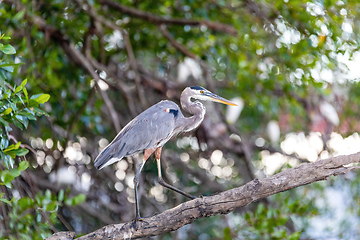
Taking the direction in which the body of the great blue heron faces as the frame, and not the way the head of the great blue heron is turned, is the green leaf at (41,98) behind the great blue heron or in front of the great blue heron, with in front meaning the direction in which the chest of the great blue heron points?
behind

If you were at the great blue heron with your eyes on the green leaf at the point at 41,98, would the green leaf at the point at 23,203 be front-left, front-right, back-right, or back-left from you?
front-left

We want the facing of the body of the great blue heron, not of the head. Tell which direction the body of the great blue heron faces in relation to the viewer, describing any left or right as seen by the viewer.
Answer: facing to the right of the viewer

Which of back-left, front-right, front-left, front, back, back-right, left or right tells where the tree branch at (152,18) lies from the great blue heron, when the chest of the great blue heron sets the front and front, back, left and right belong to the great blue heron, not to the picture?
left

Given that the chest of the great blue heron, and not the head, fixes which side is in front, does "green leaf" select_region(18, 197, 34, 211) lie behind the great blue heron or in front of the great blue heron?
behind
